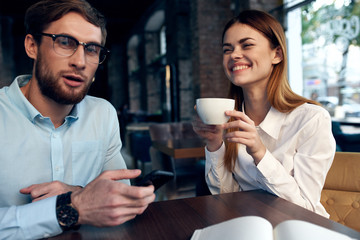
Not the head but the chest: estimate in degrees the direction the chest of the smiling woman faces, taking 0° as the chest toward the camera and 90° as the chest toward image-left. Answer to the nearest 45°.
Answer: approximately 45°

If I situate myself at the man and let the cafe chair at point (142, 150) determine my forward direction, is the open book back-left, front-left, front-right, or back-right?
back-right

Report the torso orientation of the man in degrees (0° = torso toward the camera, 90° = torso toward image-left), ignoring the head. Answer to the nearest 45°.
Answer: approximately 315°

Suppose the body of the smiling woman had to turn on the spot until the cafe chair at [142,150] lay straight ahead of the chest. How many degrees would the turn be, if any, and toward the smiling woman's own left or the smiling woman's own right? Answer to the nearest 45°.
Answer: approximately 90° to the smiling woman's own right

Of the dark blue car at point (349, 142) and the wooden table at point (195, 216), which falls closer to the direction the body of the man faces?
the wooden table

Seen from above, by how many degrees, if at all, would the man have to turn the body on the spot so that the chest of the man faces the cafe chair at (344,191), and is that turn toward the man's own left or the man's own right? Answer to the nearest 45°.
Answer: approximately 45° to the man's own left

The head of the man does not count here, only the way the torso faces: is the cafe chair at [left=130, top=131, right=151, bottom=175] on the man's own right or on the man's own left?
on the man's own left

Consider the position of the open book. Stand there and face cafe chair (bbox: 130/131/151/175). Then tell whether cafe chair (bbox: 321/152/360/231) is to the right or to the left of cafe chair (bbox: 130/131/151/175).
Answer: right

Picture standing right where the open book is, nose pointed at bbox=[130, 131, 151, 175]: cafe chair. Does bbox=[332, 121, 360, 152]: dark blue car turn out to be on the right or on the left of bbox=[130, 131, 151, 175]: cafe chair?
right
